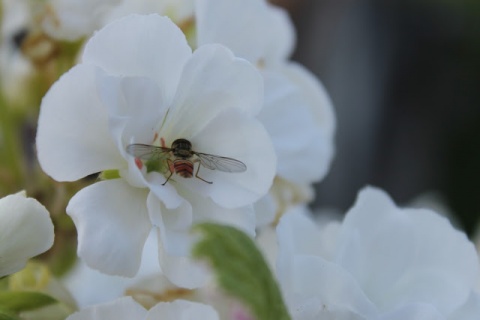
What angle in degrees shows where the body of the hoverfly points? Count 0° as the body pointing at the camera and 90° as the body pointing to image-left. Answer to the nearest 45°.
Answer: approximately 180°
